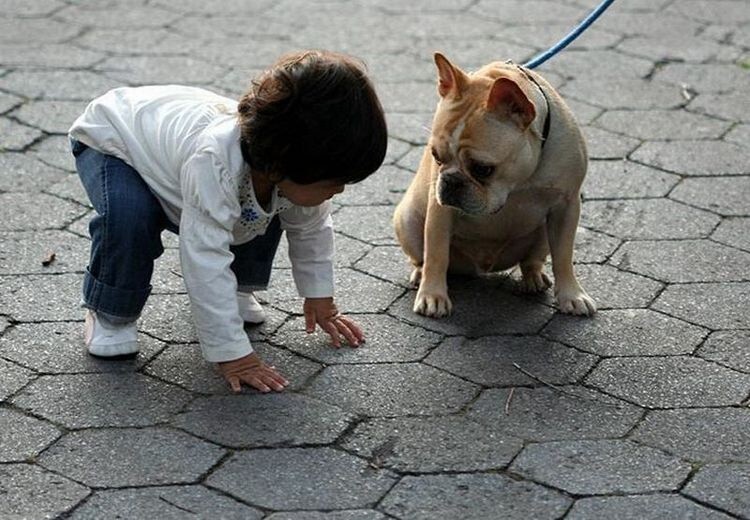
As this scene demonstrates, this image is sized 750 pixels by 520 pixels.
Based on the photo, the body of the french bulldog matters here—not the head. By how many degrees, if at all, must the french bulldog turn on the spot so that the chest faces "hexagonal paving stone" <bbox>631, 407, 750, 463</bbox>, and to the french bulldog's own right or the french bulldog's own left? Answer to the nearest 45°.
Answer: approximately 45° to the french bulldog's own left

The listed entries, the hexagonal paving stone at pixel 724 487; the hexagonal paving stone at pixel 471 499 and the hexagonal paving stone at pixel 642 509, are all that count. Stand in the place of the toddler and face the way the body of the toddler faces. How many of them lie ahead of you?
3

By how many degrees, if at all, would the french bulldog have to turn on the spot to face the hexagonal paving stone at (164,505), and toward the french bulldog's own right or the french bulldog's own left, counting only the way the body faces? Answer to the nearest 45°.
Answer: approximately 45° to the french bulldog's own right

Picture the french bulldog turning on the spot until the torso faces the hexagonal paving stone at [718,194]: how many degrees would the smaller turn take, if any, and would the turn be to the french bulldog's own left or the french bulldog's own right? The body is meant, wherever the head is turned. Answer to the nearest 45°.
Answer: approximately 135° to the french bulldog's own left

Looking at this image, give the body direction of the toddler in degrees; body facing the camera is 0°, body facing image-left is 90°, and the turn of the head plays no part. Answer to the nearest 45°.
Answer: approximately 315°

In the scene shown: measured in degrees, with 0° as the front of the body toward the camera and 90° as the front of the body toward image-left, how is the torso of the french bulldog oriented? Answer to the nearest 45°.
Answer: approximately 0°

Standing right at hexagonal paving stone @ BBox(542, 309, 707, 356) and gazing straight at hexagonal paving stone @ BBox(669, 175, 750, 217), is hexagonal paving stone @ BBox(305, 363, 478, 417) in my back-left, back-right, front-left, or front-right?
back-left
